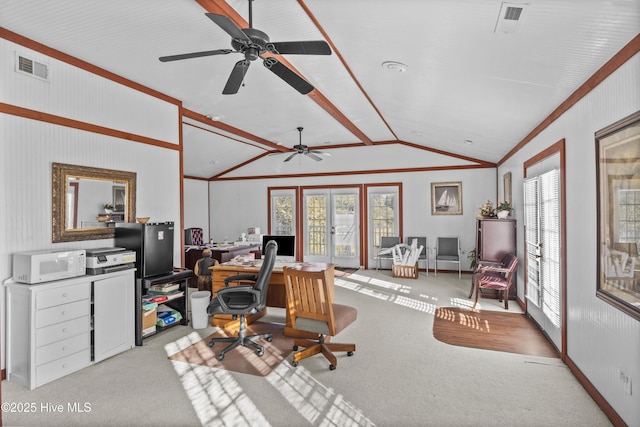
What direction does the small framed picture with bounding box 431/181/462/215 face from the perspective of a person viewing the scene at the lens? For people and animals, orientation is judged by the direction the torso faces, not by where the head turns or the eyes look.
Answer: facing the viewer

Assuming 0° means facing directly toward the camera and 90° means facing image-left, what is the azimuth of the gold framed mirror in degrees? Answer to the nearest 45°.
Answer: approximately 315°

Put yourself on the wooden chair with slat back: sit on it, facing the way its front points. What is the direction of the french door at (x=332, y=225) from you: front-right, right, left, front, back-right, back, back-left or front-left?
front-left

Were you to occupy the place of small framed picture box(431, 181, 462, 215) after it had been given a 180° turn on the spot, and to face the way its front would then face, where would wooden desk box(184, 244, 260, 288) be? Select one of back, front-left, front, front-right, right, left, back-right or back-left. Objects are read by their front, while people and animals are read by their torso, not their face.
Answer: back-left

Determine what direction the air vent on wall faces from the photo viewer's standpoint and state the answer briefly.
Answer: facing the viewer and to the right of the viewer

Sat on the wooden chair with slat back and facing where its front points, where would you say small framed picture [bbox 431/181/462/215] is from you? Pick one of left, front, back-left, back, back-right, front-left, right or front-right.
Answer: front

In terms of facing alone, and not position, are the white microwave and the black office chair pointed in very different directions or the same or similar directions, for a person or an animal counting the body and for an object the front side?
very different directions

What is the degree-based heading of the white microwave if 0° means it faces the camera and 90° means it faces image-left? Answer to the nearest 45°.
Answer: approximately 315°
